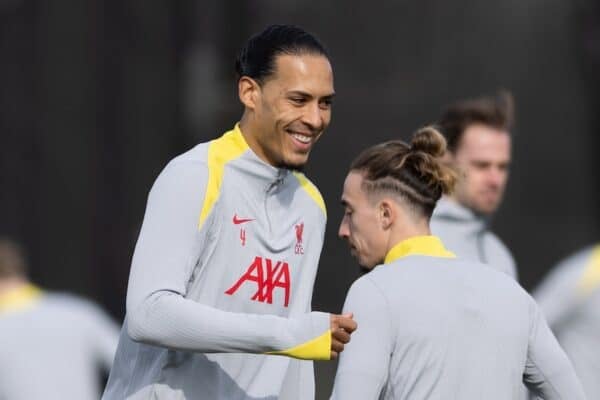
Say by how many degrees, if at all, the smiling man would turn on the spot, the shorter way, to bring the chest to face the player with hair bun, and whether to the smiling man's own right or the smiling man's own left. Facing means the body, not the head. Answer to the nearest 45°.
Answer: approximately 45° to the smiling man's own left

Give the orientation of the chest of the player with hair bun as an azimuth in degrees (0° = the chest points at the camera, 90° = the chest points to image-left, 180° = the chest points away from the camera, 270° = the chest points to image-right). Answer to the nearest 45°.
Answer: approximately 135°

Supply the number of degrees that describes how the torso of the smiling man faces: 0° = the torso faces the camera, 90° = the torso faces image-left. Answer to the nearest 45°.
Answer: approximately 315°

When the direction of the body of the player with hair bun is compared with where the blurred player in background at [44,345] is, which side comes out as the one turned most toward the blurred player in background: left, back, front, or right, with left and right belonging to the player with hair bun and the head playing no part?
front

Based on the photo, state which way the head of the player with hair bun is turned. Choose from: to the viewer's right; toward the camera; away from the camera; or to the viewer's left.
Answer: to the viewer's left

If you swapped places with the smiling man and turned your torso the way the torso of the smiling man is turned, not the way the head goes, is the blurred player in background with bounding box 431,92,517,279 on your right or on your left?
on your left

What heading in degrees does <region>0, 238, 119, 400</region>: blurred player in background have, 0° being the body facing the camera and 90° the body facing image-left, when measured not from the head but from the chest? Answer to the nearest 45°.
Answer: approximately 180°
